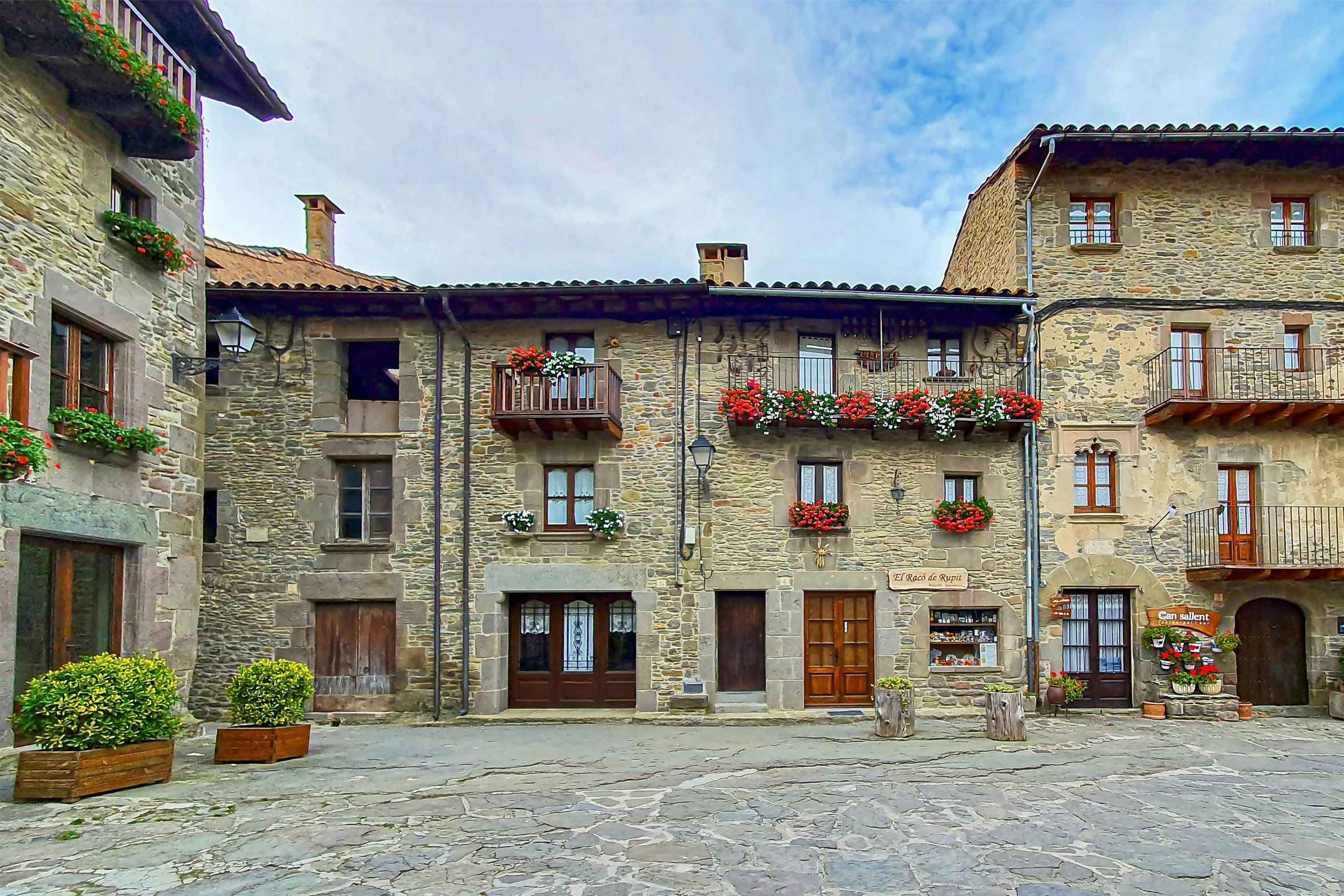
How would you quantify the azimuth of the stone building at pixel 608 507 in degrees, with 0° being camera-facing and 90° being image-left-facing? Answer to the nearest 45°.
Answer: approximately 0°

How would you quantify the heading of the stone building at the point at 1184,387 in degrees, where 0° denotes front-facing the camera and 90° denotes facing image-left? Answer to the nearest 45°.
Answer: approximately 0°

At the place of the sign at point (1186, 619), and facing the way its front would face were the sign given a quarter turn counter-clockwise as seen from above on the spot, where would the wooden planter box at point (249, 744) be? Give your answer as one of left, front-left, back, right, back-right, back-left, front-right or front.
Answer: back-right

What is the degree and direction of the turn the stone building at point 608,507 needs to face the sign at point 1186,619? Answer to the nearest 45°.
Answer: approximately 90° to its left

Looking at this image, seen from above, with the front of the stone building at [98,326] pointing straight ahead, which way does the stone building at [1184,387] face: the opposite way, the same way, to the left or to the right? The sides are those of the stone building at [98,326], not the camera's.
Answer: to the right

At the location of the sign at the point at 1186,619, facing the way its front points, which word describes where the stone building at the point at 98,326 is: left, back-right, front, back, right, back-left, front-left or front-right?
front-right

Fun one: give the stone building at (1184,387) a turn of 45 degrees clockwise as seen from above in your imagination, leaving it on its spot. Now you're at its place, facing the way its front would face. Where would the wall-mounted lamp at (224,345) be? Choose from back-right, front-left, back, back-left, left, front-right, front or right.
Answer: front
